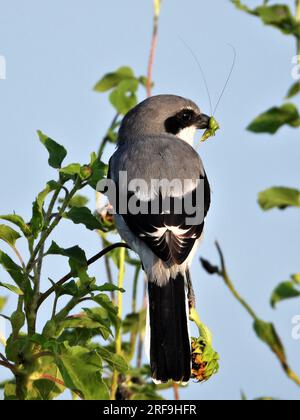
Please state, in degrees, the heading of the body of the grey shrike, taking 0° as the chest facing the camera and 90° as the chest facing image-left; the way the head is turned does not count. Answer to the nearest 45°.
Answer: approximately 180°

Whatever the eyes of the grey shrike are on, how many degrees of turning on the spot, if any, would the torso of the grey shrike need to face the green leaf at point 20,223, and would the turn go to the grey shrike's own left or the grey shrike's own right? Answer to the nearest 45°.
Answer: approximately 135° to the grey shrike's own left

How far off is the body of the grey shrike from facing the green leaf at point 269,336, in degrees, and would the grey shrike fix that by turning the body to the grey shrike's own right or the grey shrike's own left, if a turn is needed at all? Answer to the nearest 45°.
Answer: approximately 90° to the grey shrike's own right
